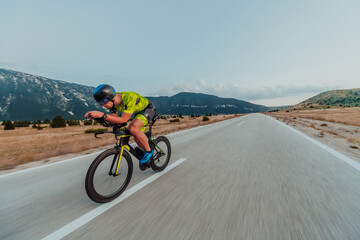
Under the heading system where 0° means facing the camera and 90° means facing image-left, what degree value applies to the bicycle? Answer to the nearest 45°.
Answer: approximately 45°

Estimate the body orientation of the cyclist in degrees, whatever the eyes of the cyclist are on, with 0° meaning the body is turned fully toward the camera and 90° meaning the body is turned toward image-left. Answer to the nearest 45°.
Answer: approximately 45°
